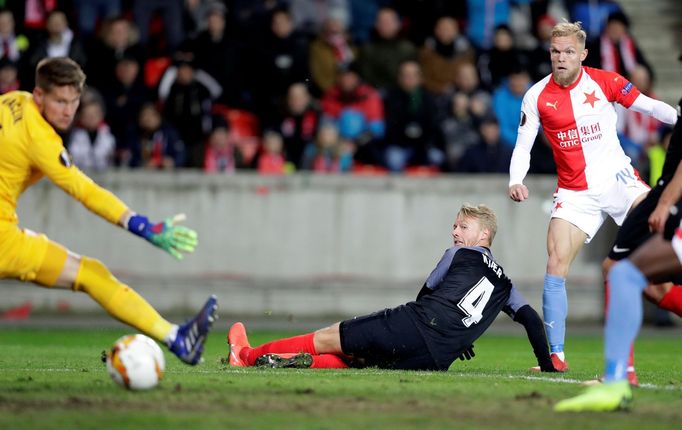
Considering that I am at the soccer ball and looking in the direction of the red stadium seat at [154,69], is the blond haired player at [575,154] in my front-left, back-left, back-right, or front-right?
front-right

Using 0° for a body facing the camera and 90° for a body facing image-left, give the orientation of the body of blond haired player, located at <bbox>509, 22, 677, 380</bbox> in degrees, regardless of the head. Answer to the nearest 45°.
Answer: approximately 0°

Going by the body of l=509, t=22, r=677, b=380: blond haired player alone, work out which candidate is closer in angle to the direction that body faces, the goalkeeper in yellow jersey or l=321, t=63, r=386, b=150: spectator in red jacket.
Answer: the goalkeeper in yellow jersey

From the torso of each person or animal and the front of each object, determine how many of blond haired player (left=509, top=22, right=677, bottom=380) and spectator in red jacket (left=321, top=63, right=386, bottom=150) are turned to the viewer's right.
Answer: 0

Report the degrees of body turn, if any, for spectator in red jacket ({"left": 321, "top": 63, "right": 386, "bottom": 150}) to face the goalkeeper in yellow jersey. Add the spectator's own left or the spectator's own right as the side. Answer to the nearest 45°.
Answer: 0° — they already face them

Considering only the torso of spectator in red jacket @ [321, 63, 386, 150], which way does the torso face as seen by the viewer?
toward the camera

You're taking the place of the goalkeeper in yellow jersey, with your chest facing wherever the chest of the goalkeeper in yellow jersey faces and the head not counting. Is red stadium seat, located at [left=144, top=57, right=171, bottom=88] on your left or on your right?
on your left

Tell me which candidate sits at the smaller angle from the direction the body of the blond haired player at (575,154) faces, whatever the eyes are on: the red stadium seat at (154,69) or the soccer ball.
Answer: the soccer ball

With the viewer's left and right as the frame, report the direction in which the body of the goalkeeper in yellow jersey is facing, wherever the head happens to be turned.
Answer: facing to the right of the viewer

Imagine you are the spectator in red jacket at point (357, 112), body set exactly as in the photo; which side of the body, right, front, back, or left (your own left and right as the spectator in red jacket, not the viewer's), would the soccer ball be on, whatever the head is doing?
front

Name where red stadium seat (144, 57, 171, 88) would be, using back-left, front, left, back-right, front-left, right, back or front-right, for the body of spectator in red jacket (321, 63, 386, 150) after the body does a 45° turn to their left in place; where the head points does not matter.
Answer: back-right

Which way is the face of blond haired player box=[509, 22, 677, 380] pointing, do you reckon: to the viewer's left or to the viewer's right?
to the viewer's left

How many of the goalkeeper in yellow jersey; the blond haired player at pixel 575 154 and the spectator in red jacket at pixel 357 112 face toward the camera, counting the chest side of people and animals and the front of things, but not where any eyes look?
2
